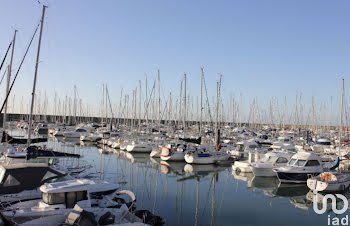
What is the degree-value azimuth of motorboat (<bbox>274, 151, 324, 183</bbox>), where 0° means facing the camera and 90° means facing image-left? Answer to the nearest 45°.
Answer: approximately 45°

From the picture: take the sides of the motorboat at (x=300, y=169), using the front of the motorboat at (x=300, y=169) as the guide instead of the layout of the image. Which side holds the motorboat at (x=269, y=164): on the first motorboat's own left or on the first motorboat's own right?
on the first motorboat's own right

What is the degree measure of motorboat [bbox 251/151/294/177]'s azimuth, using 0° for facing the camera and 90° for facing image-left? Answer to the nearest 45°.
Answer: approximately 45°

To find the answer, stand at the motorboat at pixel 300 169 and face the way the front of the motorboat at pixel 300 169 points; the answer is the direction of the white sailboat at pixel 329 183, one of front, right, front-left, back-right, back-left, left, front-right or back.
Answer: left

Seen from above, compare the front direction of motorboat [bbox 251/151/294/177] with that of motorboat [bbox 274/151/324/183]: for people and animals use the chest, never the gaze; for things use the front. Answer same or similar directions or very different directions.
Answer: same or similar directions

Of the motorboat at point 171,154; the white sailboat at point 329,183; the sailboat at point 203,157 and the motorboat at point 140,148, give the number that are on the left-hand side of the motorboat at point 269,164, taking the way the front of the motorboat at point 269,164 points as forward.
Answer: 1

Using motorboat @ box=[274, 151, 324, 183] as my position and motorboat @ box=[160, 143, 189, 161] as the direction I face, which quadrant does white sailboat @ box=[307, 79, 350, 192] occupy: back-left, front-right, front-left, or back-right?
back-left
